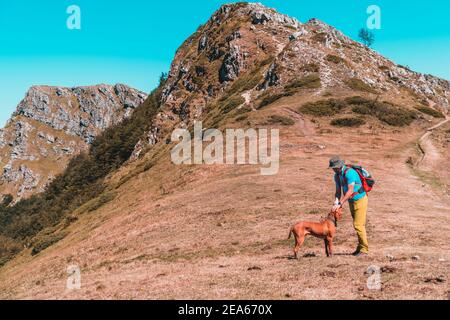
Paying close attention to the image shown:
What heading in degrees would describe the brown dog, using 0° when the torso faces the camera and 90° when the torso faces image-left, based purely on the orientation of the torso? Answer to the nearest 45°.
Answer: approximately 270°
